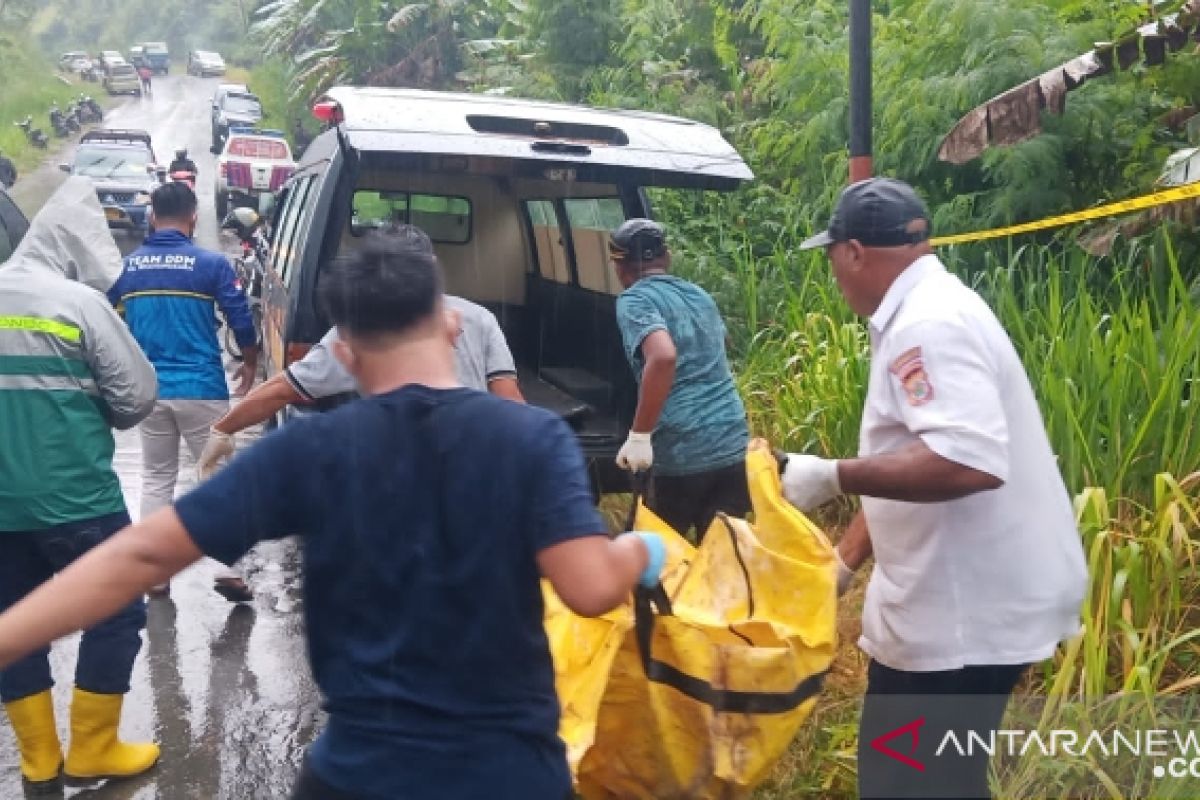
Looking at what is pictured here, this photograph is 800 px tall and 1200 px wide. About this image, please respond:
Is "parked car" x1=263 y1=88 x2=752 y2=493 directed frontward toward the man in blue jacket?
no

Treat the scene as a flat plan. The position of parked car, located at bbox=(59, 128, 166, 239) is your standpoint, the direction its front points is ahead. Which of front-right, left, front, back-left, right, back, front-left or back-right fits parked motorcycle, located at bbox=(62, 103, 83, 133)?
back

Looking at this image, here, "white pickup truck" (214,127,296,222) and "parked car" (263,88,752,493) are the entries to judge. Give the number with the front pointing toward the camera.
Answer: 0

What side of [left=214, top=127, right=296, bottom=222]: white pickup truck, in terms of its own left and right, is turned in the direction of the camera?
back

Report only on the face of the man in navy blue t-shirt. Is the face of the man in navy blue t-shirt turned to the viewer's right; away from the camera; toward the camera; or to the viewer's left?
away from the camera

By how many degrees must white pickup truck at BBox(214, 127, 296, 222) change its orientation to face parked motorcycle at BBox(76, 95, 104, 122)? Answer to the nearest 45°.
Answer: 0° — it already faces it

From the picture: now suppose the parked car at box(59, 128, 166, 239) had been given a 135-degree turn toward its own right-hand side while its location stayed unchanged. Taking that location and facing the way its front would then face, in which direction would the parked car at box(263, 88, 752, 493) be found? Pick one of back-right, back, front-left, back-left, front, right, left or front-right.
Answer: back-left

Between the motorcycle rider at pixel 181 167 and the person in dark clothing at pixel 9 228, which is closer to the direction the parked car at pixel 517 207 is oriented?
the motorcycle rider

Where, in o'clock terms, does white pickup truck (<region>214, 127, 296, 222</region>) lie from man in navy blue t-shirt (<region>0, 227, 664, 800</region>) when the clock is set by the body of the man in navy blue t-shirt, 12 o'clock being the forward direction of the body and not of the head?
The white pickup truck is roughly at 12 o'clock from the man in navy blue t-shirt.

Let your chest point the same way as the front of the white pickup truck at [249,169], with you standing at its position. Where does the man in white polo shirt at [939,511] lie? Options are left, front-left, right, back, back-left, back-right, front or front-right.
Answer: back

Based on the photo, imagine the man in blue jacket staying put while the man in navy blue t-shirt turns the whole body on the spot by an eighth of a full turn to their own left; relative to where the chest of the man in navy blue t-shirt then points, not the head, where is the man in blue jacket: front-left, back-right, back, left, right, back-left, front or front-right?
front-right

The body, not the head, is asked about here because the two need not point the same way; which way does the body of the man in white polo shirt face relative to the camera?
to the viewer's left

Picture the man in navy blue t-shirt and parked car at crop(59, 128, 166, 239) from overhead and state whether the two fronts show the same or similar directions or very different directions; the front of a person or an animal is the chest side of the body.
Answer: very different directions

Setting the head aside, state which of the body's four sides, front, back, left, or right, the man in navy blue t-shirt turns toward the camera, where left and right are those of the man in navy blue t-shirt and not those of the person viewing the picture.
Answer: back

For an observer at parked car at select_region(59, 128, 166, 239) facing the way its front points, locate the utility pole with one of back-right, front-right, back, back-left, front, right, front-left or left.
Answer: front

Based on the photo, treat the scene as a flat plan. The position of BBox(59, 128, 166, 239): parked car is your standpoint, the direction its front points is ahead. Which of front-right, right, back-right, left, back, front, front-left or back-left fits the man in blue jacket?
front

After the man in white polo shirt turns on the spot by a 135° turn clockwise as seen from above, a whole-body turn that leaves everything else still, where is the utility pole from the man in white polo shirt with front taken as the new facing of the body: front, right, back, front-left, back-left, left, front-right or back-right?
front-left
